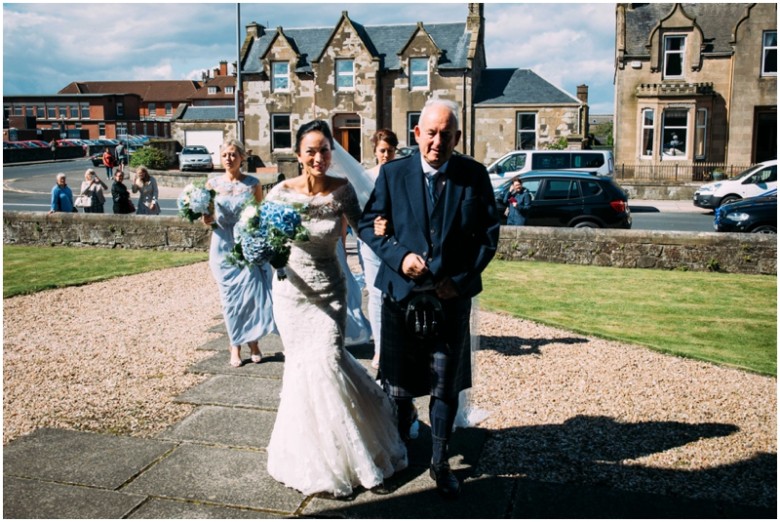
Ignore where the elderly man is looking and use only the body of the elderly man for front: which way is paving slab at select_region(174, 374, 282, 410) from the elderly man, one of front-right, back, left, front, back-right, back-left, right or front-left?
back-right

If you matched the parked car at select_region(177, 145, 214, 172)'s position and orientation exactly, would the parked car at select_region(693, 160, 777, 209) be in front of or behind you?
in front

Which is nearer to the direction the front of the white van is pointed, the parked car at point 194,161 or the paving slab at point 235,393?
the parked car

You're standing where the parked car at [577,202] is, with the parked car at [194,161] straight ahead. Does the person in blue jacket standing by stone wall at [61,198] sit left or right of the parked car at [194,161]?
left

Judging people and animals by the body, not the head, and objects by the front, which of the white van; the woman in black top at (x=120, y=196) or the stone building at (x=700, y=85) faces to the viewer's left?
the white van

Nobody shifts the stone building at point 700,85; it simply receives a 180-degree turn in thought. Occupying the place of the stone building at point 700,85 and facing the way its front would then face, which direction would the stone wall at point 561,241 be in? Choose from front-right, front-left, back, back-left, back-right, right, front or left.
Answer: back

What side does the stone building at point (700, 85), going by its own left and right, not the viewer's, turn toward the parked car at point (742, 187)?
front

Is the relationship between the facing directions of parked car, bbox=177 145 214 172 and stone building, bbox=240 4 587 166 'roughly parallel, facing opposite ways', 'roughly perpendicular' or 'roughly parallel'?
roughly parallel

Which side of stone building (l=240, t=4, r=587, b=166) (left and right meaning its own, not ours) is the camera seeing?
front

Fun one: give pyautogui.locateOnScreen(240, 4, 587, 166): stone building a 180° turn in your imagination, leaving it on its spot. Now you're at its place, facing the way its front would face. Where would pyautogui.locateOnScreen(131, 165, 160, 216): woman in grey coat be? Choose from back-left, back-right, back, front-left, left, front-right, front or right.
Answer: back

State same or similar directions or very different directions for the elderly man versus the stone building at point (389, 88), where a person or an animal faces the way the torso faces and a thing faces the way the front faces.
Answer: same or similar directions

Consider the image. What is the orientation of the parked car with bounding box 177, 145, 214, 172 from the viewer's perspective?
toward the camera

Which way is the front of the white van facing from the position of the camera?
facing to the left of the viewer

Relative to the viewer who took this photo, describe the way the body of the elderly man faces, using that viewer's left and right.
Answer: facing the viewer

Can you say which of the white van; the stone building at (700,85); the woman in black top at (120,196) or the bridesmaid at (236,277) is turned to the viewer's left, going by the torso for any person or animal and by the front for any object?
the white van

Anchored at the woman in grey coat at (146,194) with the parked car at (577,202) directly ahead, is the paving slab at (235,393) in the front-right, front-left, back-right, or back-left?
front-right

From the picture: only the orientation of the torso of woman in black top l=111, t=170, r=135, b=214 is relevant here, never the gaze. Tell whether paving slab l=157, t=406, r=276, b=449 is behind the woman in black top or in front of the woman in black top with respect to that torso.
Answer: in front

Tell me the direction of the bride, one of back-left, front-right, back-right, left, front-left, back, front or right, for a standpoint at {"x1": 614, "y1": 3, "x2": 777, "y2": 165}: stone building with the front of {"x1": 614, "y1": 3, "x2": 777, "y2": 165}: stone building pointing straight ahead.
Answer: front
